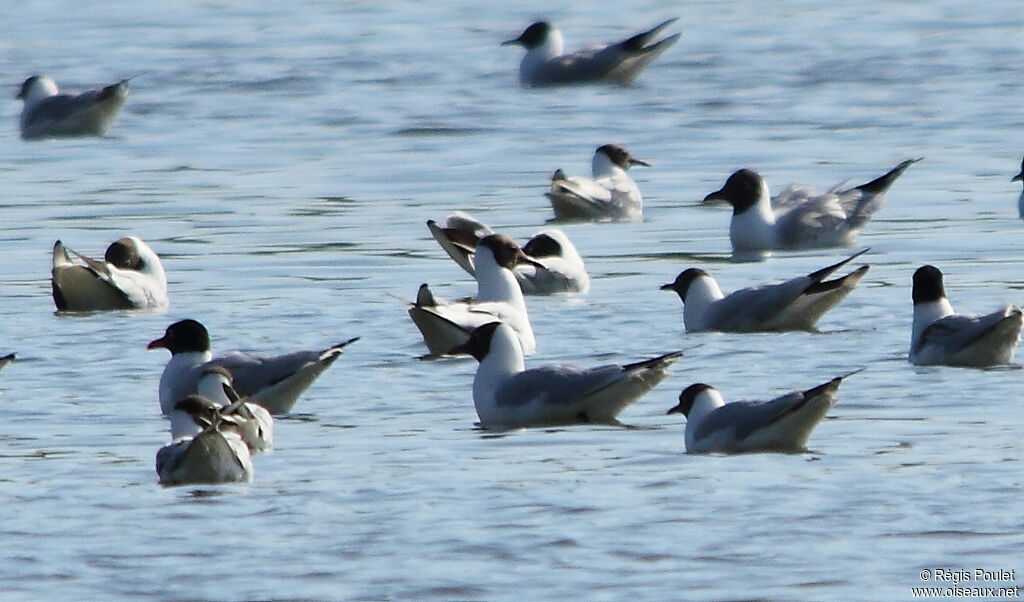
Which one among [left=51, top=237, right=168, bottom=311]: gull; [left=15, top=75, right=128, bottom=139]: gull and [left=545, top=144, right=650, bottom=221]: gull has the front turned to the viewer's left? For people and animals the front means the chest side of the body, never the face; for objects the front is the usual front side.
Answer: [left=15, top=75, right=128, bottom=139]: gull

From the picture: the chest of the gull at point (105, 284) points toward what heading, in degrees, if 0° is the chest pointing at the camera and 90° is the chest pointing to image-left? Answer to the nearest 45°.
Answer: approximately 270°

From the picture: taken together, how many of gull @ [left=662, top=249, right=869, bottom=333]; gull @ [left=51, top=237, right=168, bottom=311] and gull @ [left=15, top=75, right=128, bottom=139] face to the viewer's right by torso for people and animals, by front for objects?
1

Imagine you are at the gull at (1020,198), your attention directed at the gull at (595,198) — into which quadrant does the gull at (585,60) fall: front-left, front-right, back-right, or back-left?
front-right

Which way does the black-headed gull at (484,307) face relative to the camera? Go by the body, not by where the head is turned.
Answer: to the viewer's right

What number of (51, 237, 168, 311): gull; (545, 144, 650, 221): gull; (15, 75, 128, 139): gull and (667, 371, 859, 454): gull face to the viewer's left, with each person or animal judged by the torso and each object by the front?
2

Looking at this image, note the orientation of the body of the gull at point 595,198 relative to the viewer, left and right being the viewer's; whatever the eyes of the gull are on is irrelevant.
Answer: facing to the right of the viewer

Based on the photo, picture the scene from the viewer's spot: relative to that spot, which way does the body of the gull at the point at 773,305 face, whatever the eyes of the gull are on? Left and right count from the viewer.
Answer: facing to the left of the viewer

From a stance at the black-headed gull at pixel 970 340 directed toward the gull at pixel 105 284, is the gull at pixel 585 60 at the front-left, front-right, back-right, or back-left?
front-right

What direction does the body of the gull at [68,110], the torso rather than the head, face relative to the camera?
to the viewer's left

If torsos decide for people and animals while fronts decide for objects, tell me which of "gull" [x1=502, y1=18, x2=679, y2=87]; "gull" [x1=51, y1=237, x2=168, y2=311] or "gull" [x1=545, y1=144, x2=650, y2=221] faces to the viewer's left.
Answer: "gull" [x1=502, y1=18, x2=679, y2=87]

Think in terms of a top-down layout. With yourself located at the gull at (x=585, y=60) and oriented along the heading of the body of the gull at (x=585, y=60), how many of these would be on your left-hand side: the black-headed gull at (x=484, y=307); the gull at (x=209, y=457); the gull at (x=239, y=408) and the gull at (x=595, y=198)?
4

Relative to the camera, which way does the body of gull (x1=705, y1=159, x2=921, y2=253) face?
to the viewer's left

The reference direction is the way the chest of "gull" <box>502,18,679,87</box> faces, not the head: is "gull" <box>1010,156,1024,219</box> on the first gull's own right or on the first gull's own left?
on the first gull's own left

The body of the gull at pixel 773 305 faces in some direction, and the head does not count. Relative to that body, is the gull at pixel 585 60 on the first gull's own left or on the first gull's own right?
on the first gull's own right

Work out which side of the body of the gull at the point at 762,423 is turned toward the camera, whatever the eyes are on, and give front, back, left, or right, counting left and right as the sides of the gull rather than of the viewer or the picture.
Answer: left

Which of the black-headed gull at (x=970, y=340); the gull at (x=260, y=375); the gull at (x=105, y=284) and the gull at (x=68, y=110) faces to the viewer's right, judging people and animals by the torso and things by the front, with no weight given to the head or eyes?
the gull at (x=105, y=284)

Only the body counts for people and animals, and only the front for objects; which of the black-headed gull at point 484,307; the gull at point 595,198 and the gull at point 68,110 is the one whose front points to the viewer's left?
the gull at point 68,110

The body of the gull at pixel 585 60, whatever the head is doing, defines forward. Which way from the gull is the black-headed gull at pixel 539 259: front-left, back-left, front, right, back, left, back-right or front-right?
left
